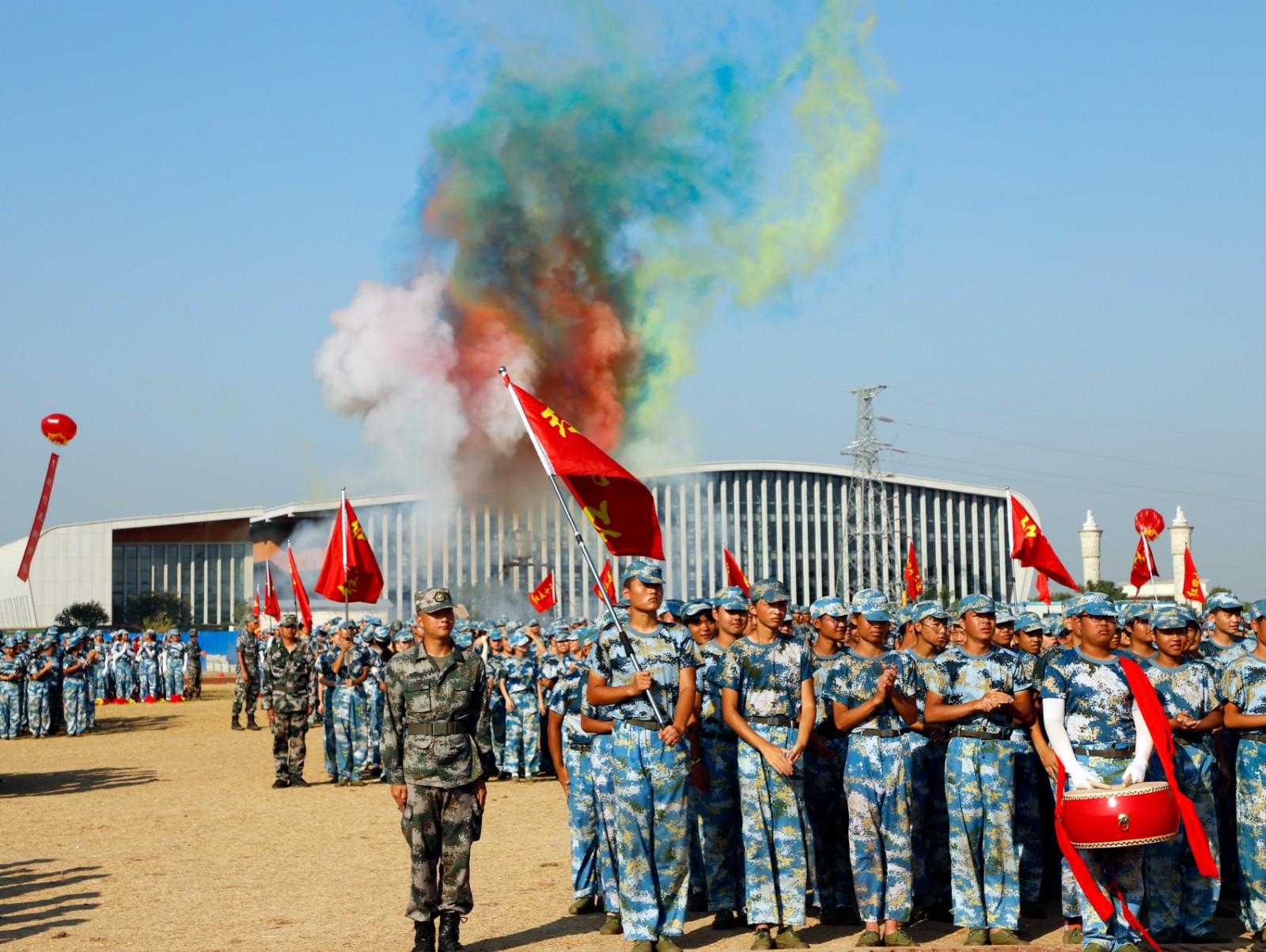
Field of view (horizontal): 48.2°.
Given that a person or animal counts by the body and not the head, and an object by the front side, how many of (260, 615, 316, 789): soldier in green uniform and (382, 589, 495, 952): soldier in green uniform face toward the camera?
2

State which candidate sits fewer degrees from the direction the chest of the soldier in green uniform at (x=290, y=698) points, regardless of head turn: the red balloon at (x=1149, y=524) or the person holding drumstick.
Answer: the person holding drumstick

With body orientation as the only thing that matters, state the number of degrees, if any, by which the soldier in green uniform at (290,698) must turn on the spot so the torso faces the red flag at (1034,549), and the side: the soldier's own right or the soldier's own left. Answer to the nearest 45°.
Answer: approximately 90° to the soldier's own left

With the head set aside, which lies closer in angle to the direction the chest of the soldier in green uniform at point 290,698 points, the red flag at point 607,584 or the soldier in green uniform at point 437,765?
the soldier in green uniform

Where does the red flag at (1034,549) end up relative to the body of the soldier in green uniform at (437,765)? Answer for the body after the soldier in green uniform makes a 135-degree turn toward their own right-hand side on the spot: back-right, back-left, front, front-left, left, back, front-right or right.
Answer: right

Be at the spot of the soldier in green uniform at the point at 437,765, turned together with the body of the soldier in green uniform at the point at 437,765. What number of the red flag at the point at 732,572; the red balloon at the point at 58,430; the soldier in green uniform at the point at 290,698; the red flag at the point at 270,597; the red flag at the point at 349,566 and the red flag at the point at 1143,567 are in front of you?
0

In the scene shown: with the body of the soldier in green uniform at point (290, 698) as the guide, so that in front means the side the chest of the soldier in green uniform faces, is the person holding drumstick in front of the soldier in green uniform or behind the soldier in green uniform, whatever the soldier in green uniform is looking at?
in front

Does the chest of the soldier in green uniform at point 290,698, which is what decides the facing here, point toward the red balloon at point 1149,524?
no

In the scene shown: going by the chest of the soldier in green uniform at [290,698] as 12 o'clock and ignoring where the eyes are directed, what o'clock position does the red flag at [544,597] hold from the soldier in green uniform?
The red flag is roughly at 7 o'clock from the soldier in green uniform.

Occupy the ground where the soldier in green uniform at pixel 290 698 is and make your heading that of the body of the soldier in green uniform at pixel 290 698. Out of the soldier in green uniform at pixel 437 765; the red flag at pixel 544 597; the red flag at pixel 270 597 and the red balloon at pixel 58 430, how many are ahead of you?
1

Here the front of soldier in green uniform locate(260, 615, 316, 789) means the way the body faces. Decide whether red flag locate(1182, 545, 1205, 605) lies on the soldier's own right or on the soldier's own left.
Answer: on the soldier's own left

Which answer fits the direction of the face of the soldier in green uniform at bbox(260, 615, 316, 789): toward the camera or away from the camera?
toward the camera

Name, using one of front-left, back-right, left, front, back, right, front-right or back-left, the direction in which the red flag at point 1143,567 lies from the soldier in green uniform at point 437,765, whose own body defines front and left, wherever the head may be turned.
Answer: back-left

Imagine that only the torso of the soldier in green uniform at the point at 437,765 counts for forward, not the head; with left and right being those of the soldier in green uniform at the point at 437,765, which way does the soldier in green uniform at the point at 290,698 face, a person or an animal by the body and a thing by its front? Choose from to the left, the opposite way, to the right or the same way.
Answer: the same way

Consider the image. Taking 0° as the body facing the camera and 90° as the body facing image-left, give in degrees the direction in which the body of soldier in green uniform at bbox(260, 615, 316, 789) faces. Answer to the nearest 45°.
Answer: approximately 0°

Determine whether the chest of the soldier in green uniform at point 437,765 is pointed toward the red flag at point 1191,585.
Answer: no
